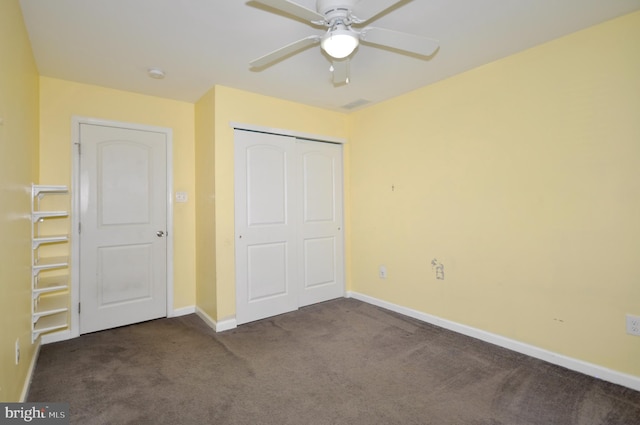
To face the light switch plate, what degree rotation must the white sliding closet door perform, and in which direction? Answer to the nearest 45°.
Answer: approximately 135° to its right

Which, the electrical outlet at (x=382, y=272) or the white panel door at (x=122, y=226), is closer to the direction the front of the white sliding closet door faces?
the electrical outlet

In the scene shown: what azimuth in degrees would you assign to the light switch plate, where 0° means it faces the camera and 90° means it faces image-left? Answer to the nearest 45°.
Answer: approximately 0°

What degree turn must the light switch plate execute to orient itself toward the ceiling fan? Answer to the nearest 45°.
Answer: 0° — it already faces it

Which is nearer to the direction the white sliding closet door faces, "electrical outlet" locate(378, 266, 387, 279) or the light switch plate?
the electrical outlet

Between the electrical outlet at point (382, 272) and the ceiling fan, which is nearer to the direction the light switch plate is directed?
the ceiling fan

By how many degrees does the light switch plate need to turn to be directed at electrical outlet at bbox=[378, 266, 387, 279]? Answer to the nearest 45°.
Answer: approximately 90° to its left

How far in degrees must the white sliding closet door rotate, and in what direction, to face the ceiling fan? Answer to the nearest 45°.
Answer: approximately 45° to its right

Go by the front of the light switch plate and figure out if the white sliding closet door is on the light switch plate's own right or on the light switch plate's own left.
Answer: on the light switch plate's own left

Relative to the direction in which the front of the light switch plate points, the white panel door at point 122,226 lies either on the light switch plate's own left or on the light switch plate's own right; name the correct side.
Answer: on the light switch plate's own right

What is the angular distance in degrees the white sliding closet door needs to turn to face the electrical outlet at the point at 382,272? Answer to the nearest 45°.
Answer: approximately 45° to its left

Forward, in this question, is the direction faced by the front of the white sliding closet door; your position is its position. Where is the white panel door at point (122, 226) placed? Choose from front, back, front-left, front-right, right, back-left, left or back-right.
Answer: back-right

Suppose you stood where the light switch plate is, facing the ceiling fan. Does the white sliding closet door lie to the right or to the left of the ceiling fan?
left

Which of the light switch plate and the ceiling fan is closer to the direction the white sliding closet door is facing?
the ceiling fan
